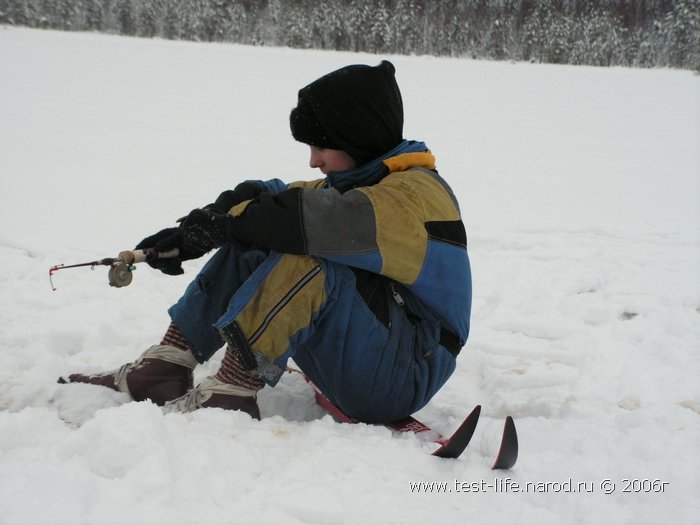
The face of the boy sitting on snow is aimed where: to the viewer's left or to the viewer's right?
to the viewer's left

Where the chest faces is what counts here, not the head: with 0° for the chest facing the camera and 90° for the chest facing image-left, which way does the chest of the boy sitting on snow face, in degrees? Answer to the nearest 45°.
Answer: approximately 90°

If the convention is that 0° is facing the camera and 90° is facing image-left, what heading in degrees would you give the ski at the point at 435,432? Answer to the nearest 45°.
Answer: approximately 315°
